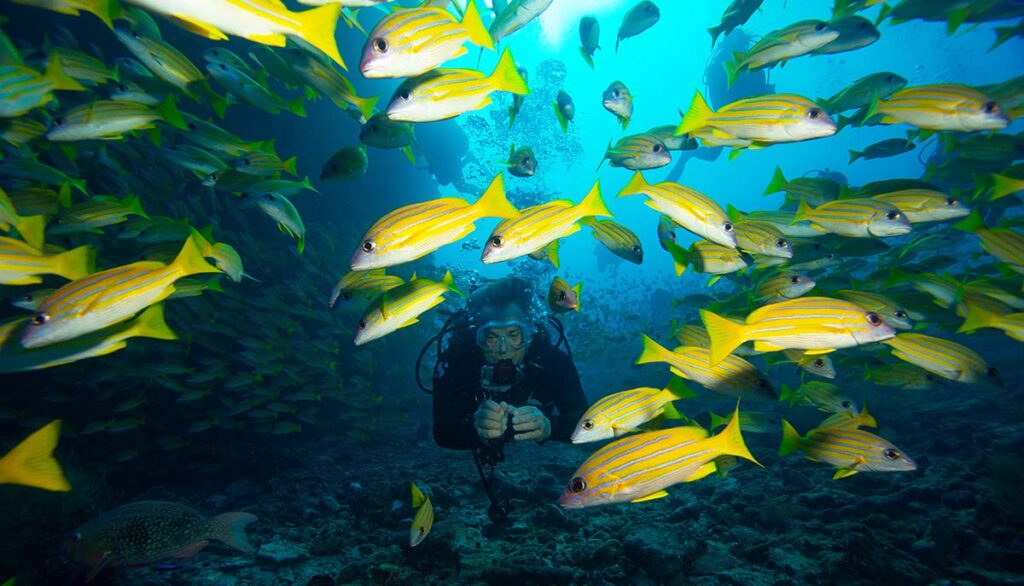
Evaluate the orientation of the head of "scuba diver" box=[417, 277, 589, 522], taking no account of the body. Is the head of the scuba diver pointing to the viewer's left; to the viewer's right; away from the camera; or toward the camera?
toward the camera

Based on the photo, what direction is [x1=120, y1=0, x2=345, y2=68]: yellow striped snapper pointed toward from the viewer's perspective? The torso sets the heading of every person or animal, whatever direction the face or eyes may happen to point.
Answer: to the viewer's left

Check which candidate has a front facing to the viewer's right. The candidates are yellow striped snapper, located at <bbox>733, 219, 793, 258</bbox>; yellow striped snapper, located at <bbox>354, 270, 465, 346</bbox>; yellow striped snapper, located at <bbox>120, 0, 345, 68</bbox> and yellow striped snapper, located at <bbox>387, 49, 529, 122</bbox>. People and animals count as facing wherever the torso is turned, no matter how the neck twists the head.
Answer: yellow striped snapper, located at <bbox>733, 219, 793, 258</bbox>

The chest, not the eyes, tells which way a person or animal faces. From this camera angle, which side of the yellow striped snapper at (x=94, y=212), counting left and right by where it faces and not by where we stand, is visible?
left

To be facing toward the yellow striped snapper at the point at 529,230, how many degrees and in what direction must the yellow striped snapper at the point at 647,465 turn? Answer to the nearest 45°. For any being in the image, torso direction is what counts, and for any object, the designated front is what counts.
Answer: approximately 45° to its right

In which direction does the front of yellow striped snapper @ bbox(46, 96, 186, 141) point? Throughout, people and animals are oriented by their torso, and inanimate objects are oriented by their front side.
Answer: to the viewer's left

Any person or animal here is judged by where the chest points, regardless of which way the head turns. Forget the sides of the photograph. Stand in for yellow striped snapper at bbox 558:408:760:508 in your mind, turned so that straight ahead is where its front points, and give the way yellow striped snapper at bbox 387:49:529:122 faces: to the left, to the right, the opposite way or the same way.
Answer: the same way

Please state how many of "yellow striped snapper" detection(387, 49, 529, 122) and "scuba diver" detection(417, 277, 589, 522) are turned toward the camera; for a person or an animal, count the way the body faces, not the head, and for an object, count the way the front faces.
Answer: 1

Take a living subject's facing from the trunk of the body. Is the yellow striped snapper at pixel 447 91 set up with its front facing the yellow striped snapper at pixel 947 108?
no

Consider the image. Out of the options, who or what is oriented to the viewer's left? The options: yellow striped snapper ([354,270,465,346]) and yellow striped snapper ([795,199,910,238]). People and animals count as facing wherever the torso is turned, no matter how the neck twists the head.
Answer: yellow striped snapper ([354,270,465,346])

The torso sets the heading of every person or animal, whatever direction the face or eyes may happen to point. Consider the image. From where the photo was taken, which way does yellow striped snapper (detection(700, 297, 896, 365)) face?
to the viewer's right

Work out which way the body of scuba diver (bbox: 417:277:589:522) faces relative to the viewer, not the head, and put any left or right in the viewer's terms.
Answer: facing the viewer

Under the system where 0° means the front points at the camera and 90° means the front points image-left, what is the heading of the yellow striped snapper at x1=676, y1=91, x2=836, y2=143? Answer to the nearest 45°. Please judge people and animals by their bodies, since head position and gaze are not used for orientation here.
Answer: approximately 270°

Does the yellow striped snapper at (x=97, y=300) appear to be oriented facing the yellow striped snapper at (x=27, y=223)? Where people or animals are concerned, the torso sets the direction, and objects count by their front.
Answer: no
